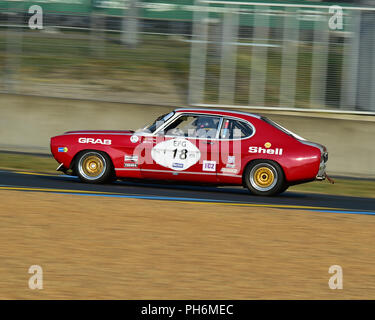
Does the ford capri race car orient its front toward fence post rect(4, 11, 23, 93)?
no

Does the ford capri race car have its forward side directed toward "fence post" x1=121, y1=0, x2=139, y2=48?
no

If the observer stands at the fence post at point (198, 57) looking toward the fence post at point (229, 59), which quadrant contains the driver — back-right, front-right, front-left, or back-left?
front-right

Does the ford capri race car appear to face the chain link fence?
no

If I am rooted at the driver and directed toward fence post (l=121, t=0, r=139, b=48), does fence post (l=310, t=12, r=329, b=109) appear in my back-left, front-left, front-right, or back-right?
front-right

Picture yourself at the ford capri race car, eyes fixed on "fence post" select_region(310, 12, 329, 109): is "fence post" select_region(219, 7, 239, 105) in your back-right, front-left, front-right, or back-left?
front-left
